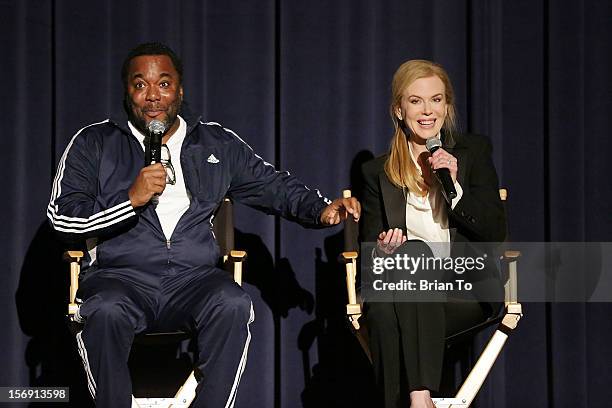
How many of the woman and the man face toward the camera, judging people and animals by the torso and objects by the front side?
2

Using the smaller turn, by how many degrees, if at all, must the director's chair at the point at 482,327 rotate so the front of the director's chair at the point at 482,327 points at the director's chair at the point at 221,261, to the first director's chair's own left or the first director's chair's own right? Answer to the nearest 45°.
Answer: approximately 90° to the first director's chair's own right

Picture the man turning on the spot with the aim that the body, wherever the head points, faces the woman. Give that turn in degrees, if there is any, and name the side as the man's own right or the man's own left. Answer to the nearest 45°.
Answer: approximately 90° to the man's own left

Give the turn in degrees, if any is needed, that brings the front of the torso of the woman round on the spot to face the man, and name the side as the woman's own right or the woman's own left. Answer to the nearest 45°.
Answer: approximately 90° to the woman's own right

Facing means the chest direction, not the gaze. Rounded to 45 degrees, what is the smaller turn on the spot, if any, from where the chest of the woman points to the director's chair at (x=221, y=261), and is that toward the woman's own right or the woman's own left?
approximately 90° to the woman's own right

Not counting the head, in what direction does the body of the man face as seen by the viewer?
toward the camera

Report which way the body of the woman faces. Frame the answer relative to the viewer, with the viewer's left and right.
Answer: facing the viewer

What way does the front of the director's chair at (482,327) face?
toward the camera

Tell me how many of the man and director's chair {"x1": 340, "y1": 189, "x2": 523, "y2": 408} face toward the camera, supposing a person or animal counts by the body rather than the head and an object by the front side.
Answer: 2

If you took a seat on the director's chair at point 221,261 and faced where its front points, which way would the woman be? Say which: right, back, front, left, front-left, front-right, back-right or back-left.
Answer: left

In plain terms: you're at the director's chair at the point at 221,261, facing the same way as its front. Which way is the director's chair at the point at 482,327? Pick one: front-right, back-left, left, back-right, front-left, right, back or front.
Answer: left

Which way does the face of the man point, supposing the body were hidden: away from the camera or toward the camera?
toward the camera

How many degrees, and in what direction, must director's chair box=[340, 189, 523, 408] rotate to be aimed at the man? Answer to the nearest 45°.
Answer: approximately 90° to its right
